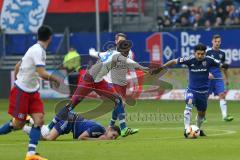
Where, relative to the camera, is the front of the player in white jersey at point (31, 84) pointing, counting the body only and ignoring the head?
to the viewer's right

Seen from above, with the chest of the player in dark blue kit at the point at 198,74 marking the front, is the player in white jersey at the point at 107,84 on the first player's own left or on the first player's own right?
on the first player's own right

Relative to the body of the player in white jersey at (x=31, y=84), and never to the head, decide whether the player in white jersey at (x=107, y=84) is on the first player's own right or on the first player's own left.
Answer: on the first player's own left
